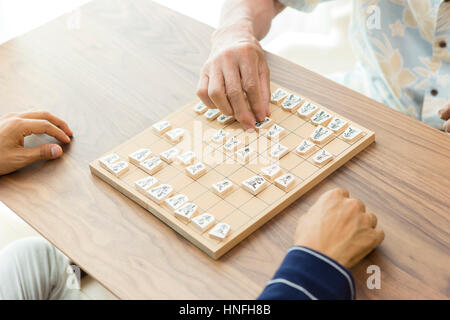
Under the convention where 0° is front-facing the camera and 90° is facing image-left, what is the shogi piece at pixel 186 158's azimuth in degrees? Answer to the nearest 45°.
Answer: approximately 225°

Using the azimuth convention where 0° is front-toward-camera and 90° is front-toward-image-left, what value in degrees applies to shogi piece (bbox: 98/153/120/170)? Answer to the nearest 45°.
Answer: approximately 225°

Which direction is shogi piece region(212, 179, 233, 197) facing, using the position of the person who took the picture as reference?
facing away from the viewer and to the right of the viewer
